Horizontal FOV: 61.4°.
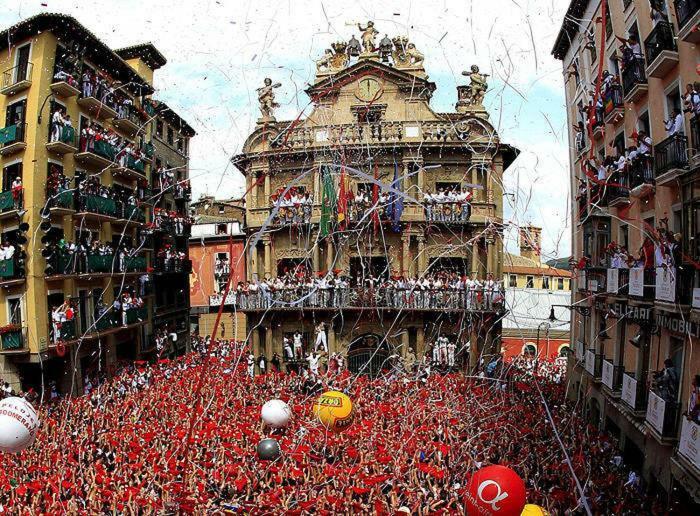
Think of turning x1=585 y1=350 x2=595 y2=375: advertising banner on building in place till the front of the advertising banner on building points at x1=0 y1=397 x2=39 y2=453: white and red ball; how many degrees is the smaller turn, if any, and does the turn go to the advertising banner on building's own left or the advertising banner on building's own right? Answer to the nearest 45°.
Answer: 0° — it already faces it

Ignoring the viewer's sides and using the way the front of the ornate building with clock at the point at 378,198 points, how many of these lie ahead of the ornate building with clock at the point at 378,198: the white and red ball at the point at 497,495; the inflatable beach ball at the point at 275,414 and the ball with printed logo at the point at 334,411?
3

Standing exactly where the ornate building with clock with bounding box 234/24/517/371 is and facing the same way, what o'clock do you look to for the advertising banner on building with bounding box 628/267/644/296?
The advertising banner on building is roughly at 11 o'clock from the ornate building with clock.

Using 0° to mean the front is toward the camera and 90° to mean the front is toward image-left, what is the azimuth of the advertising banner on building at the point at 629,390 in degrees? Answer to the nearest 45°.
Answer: approximately 45°

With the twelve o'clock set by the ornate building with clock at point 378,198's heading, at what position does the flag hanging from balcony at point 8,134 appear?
The flag hanging from balcony is roughly at 2 o'clock from the ornate building with clock.

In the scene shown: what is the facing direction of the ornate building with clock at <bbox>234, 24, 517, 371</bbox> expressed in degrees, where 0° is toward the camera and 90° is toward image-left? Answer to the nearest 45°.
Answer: approximately 0°

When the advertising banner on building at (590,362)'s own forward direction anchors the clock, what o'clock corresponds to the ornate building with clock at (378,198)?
The ornate building with clock is roughly at 2 o'clock from the advertising banner on building.

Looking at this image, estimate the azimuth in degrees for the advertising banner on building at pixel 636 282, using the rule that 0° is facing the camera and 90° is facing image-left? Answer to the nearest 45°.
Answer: approximately 45°

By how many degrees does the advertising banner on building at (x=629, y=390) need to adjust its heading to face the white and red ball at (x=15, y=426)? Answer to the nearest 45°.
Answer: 0° — it already faces it
